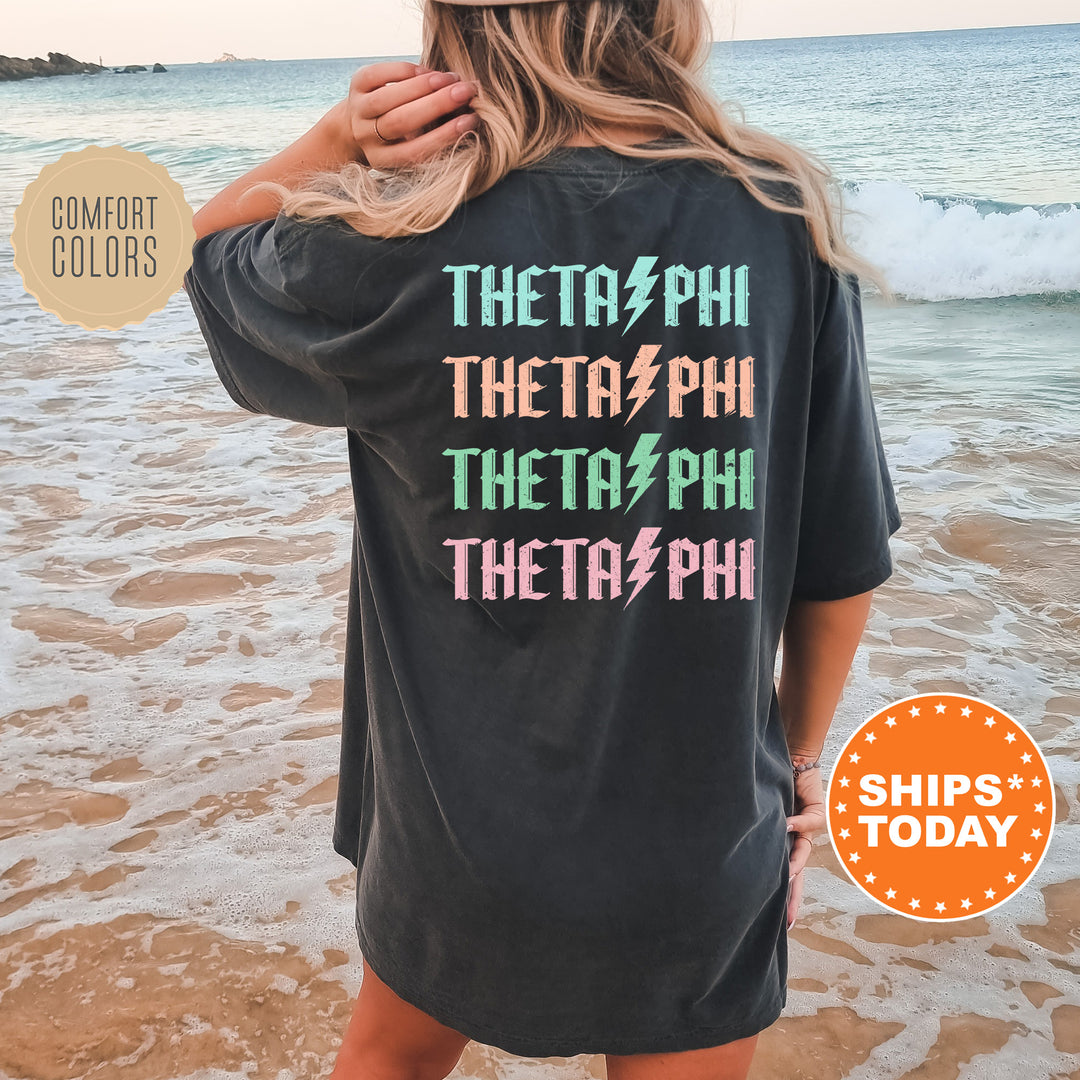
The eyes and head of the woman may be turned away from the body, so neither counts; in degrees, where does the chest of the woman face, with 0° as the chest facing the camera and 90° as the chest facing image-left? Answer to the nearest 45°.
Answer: approximately 180°

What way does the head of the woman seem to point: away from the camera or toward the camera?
away from the camera
